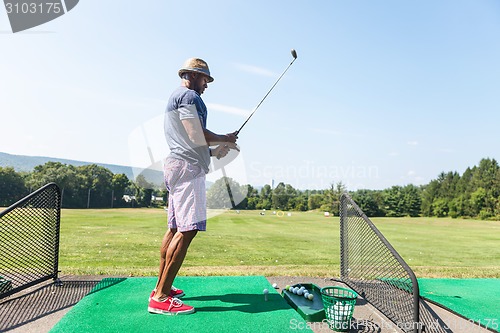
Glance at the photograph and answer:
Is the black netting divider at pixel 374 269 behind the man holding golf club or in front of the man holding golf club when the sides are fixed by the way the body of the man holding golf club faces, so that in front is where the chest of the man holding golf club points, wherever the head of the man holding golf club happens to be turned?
in front

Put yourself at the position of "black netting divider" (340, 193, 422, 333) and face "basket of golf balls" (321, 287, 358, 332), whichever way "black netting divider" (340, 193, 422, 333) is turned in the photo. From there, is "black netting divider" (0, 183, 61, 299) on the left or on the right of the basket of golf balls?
right

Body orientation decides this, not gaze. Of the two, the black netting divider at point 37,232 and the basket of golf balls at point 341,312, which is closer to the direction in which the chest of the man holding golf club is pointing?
the basket of golf balls

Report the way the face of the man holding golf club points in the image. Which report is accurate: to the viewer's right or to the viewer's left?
to the viewer's right

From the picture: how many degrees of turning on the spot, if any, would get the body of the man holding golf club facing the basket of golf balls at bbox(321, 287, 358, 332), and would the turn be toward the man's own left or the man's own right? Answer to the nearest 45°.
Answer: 0° — they already face it

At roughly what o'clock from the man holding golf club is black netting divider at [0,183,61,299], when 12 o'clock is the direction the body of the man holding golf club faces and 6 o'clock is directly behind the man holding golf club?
The black netting divider is roughly at 7 o'clock from the man holding golf club.

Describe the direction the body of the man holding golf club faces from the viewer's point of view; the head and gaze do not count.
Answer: to the viewer's right
